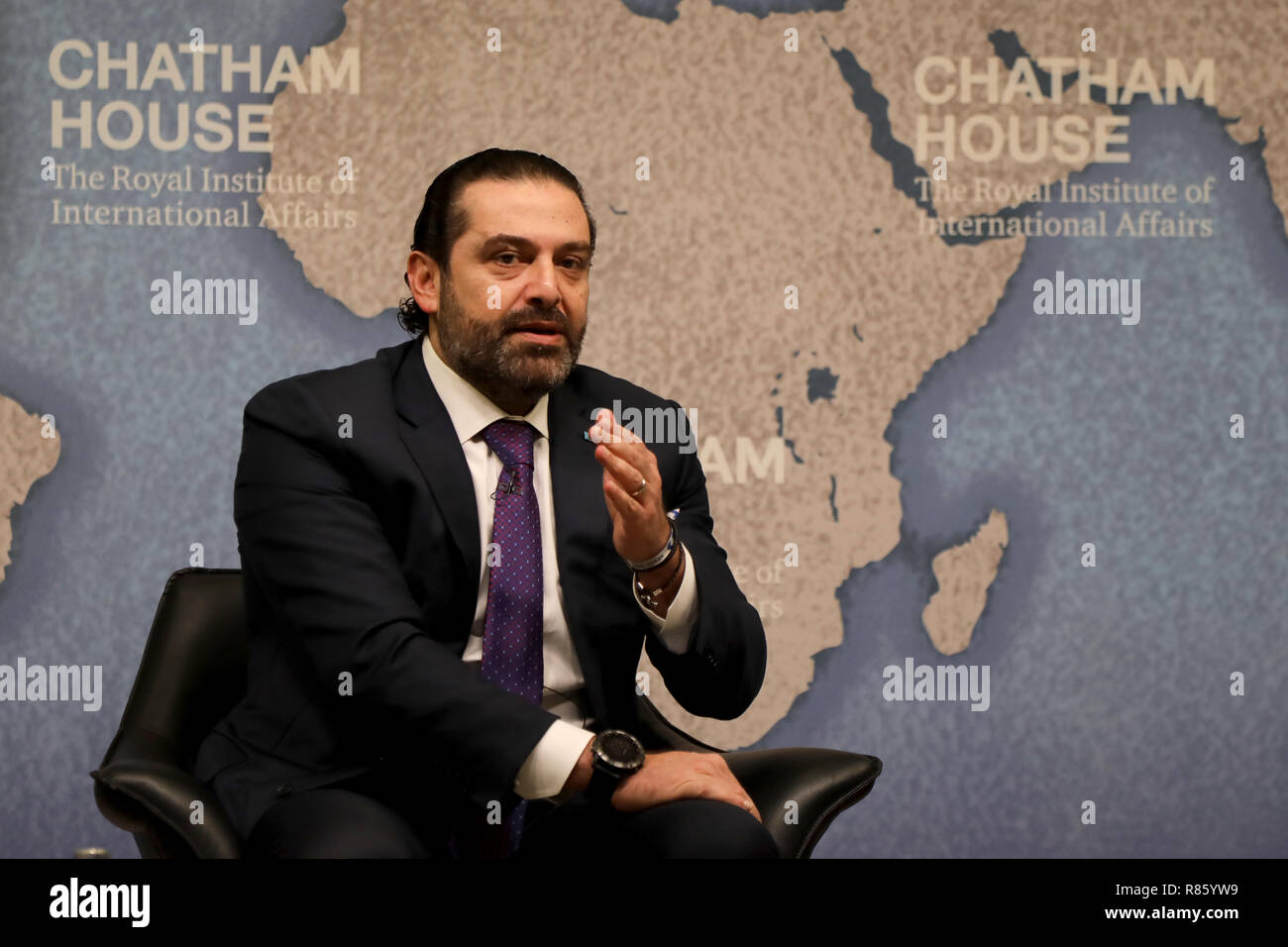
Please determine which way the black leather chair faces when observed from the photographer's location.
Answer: facing the viewer and to the right of the viewer
